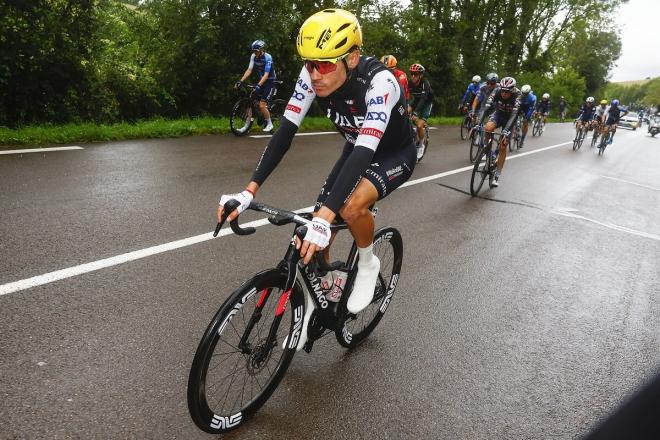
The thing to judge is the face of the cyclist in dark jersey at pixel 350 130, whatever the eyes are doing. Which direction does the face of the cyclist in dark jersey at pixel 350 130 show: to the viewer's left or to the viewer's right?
to the viewer's left

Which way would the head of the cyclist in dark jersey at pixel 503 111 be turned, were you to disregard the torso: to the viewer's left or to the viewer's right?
to the viewer's left

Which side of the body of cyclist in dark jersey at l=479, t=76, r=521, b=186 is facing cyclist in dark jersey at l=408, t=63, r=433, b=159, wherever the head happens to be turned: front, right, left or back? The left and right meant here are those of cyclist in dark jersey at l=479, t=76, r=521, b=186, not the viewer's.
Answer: right

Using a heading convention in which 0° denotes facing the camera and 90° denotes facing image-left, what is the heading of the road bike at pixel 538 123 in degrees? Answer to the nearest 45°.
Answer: approximately 45°

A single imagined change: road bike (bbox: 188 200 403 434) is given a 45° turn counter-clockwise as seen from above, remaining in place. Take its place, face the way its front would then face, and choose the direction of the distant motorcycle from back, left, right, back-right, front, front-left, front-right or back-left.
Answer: back-left

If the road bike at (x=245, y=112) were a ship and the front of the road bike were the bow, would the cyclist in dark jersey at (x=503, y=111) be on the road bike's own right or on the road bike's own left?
on the road bike's own left

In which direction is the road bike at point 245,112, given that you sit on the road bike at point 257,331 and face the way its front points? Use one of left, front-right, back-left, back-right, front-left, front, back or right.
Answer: back-right
